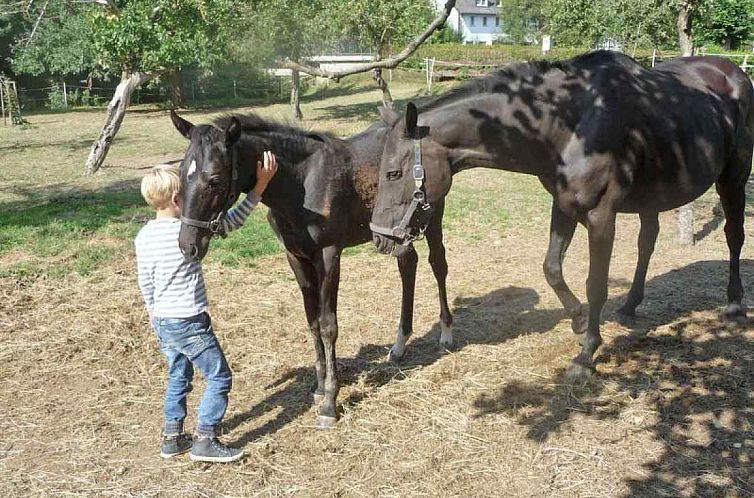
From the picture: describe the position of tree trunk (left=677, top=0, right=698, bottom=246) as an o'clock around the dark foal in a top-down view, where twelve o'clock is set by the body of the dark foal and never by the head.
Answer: The tree trunk is roughly at 6 o'clock from the dark foal.

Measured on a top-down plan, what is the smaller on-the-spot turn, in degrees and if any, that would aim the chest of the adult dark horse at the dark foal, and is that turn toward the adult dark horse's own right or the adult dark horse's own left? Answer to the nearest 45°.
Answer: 0° — it already faces it

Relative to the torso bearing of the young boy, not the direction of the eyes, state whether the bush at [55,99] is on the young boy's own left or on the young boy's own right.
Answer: on the young boy's own left

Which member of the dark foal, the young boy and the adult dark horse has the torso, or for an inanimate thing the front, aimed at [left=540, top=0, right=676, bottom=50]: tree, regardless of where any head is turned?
the young boy

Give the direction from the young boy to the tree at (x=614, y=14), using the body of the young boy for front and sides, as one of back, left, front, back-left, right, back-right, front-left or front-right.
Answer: front

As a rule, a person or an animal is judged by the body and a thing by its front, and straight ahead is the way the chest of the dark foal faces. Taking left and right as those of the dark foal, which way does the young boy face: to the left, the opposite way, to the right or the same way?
the opposite way

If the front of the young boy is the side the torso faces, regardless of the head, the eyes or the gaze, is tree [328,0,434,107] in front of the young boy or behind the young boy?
in front

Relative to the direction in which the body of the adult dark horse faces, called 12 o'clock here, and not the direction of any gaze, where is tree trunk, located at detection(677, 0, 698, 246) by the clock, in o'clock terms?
The tree trunk is roughly at 5 o'clock from the adult dark horse.

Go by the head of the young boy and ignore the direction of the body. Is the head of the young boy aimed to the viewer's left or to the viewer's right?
to the viewer's right

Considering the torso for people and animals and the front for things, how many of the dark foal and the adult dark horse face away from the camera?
0

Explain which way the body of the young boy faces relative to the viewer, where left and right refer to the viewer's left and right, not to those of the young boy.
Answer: facing away from the viewer and to the right of the viewer

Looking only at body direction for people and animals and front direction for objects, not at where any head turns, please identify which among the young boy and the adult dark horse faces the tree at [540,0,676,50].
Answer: the young boy

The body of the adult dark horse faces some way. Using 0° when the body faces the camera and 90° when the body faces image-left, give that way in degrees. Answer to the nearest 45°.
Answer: approximately 45°

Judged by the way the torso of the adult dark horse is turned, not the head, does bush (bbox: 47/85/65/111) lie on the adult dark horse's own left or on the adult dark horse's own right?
on the adult dark horse's own right

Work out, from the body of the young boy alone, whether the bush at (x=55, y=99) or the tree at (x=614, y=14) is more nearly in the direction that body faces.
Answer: the tree
